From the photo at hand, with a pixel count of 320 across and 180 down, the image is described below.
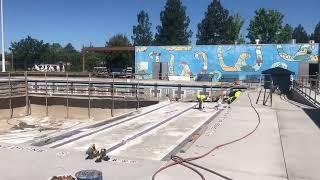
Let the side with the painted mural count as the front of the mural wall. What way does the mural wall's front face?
toward the camera
